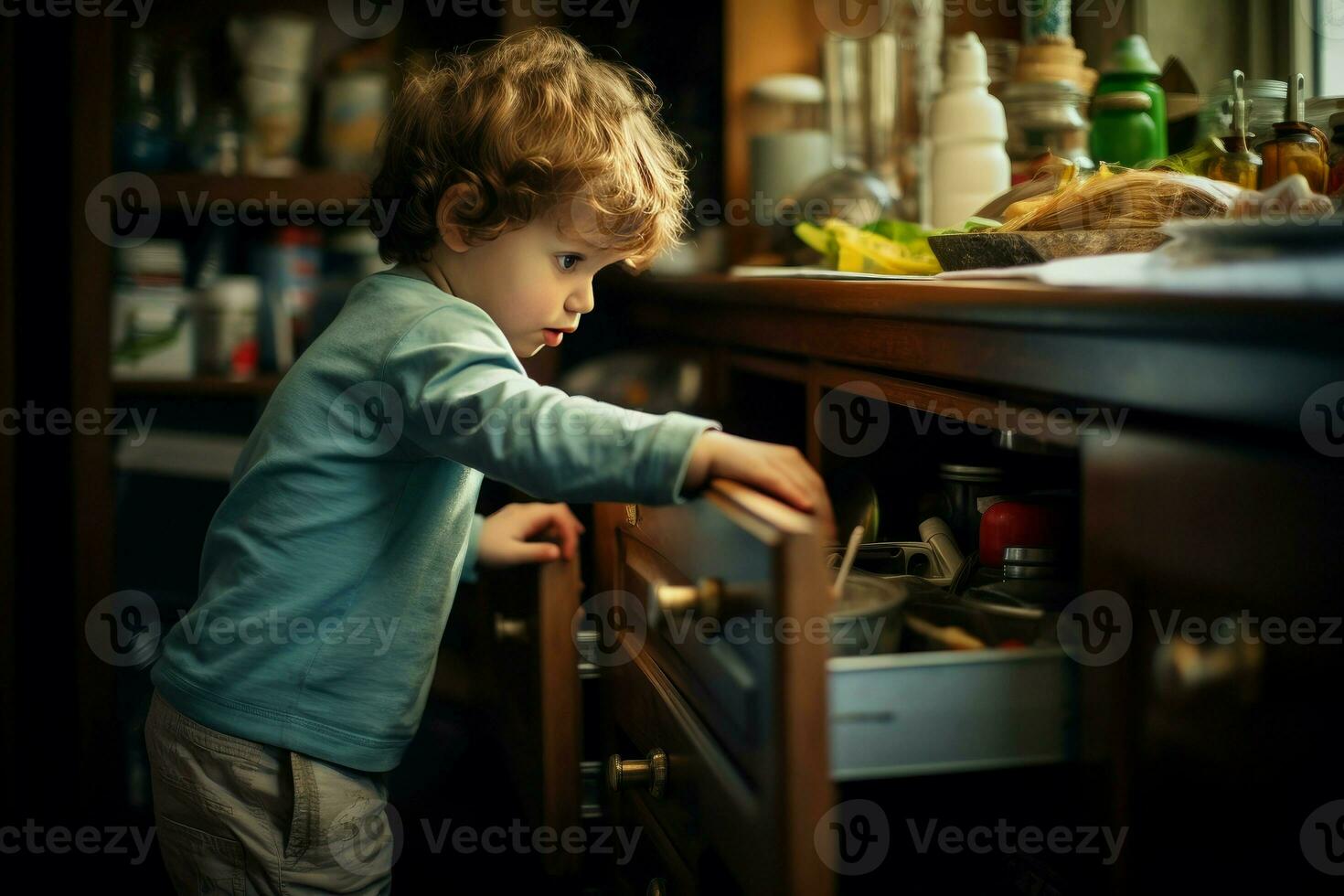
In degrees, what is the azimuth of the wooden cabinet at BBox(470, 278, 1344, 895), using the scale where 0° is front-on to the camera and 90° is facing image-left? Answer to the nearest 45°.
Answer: approximately 45°

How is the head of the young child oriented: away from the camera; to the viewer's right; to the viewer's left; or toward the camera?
to the viewer's right

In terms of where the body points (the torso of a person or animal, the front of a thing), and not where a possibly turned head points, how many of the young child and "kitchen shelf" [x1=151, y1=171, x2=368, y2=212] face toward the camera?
1

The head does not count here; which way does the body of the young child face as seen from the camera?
to the viewer's right

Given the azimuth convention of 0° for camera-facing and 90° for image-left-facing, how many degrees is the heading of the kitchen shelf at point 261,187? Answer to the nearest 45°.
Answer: approximately 0°

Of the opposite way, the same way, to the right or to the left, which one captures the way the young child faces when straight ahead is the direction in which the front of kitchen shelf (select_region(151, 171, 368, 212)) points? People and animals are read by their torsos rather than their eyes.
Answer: to the left

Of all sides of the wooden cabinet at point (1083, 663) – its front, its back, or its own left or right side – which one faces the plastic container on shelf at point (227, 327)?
right
